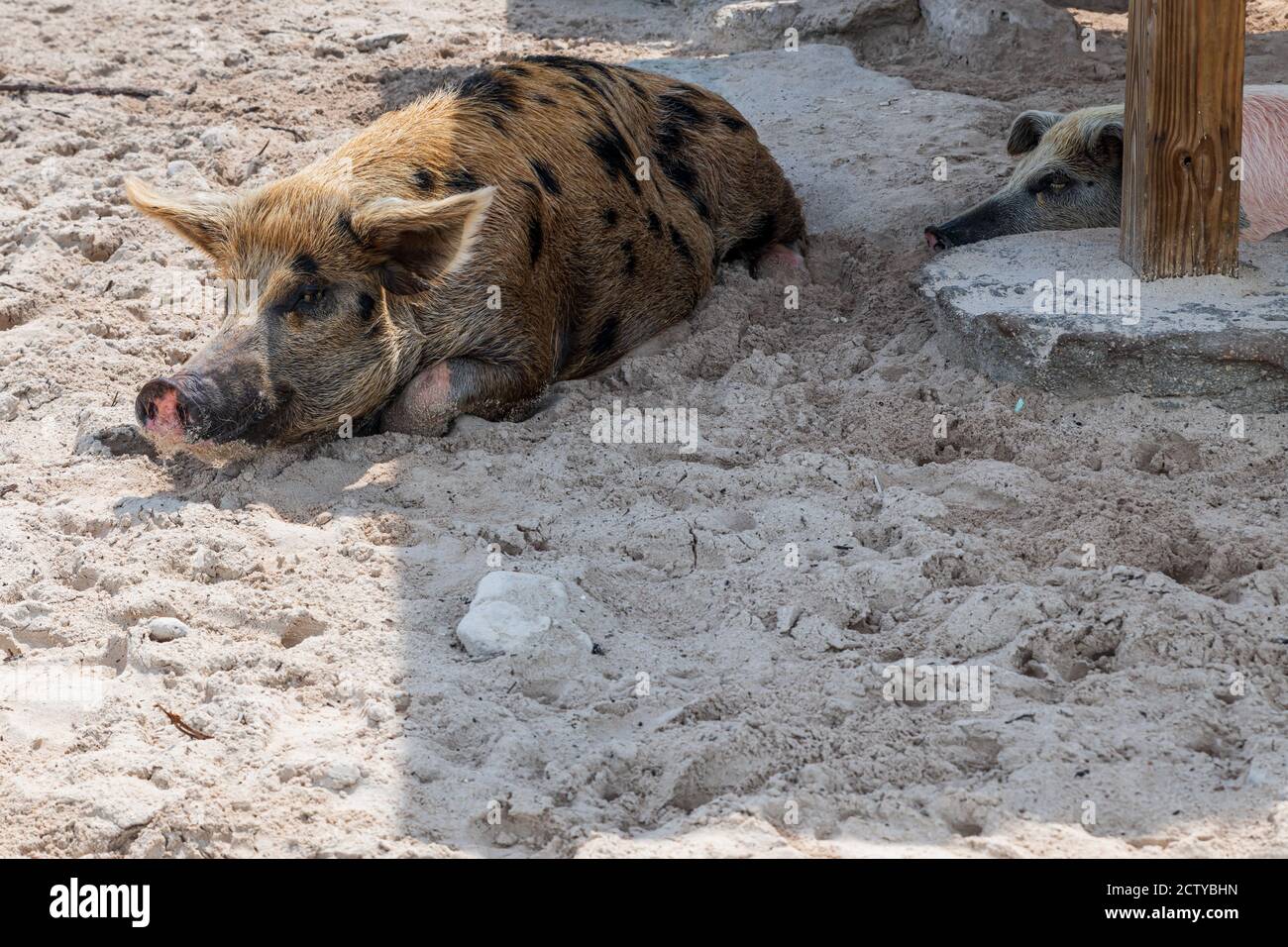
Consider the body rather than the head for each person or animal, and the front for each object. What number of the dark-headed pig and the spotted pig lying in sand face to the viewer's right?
0

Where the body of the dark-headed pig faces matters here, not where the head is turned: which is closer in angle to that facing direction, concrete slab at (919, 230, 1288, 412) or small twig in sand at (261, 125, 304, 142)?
the small twig in sand

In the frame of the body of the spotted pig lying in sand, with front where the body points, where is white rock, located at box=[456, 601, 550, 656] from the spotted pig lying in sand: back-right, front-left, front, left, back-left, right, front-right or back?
front-left

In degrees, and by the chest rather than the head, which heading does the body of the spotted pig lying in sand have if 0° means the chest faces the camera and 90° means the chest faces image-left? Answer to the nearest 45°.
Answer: approximately 45°

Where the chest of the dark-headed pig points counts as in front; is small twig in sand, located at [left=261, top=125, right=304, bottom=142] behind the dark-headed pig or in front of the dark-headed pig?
in front

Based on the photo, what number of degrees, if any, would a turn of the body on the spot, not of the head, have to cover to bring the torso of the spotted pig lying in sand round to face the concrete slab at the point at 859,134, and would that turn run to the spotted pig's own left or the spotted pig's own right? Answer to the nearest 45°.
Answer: approximately 180°

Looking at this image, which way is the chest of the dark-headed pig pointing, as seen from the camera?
to the viewer's left

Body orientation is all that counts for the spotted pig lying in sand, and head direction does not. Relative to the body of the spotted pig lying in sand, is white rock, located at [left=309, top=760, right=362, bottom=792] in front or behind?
in front

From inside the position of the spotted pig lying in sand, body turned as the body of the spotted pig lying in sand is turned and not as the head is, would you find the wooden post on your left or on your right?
on your left

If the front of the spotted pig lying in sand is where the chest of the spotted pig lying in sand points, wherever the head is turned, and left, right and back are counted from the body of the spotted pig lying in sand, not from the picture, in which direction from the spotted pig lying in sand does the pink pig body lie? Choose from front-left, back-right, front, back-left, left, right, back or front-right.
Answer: back-left

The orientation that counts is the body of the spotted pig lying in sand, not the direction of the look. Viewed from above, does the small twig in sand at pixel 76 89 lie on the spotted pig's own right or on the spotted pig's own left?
on the spotted pig's own right
